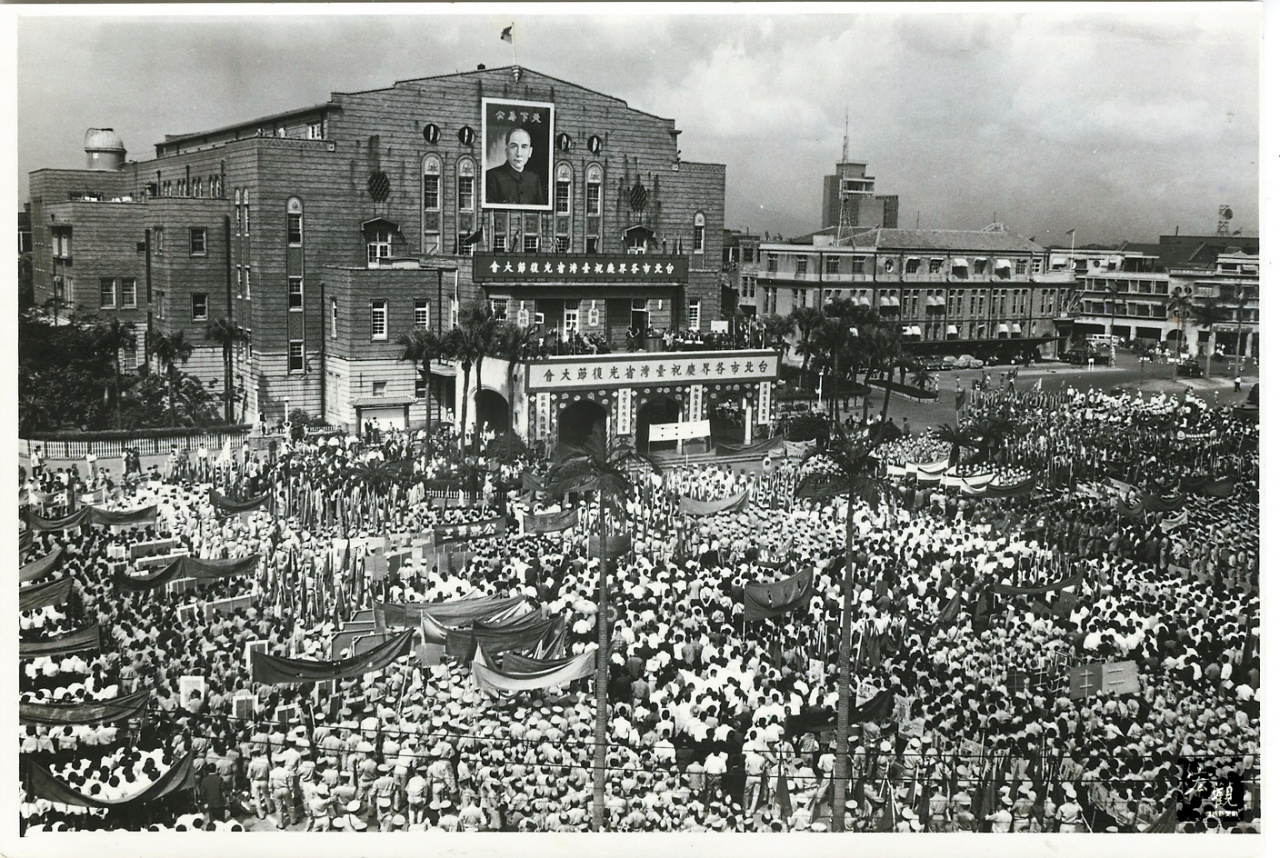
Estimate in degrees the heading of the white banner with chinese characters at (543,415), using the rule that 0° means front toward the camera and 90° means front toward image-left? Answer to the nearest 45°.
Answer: approximately 0°

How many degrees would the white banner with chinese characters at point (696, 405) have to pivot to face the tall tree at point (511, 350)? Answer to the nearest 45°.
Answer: approximately 90° to its right

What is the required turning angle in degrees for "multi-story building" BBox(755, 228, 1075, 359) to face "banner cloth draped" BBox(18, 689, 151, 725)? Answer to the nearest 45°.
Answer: approximately 45° to its right

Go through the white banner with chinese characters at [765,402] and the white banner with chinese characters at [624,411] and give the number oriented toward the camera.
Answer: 2

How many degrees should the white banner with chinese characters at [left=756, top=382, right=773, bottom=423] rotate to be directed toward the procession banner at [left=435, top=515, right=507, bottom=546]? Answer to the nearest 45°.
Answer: approximately 45° to its right

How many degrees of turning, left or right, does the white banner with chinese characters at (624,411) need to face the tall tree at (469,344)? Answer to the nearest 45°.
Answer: approximately 90° to its right

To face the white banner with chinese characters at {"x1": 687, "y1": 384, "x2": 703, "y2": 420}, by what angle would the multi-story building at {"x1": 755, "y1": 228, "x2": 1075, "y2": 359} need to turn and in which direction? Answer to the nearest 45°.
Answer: approximately 45° to its right

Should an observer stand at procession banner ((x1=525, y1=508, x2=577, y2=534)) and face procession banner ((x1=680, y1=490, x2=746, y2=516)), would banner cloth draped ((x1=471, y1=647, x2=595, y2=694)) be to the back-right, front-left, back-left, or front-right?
back-right

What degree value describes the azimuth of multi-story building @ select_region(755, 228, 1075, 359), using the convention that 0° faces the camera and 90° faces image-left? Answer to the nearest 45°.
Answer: approximately 0°

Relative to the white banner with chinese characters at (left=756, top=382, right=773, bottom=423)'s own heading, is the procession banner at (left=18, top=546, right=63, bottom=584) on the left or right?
on its right
